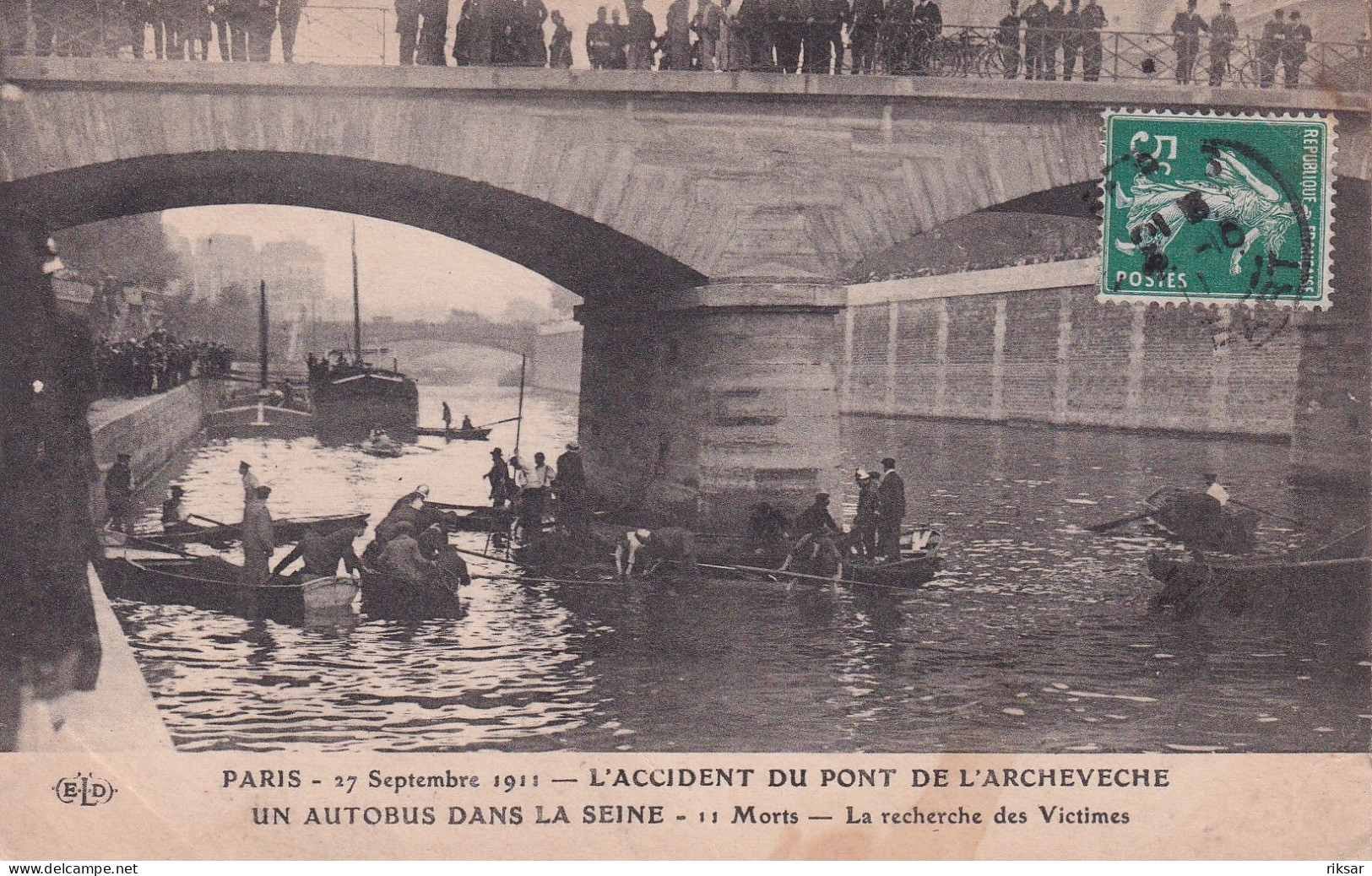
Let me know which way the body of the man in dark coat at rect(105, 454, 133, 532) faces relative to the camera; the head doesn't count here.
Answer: to the viewer's right

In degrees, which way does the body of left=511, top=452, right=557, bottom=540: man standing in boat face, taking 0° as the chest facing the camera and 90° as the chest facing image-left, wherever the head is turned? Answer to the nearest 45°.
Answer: approximately 0°

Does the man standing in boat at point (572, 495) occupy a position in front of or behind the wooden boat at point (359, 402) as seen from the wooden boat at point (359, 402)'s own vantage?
in front
